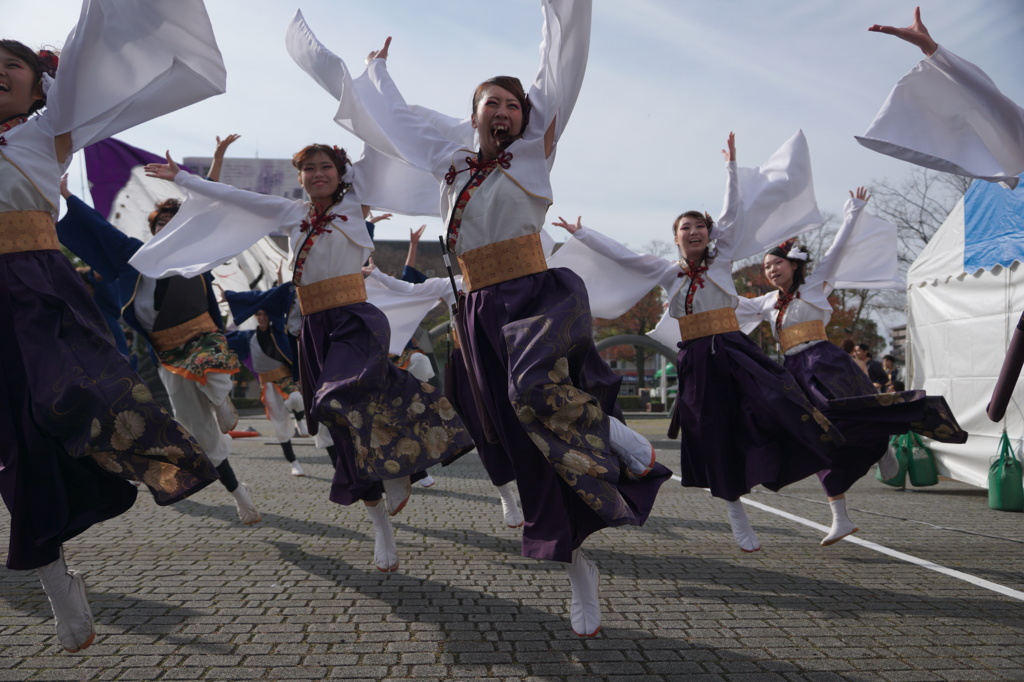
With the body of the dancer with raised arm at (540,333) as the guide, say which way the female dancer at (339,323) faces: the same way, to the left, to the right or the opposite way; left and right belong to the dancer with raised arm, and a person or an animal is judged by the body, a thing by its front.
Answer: the same way

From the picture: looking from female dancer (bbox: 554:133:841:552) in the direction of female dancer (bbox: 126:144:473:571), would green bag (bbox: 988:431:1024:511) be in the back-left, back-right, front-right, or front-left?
back-right

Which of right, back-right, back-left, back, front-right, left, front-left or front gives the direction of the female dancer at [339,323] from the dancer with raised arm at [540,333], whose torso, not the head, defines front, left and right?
right

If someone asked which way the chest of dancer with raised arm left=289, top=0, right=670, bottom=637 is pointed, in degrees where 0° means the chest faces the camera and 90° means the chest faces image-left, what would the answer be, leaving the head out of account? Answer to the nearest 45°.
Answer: approximately 45°

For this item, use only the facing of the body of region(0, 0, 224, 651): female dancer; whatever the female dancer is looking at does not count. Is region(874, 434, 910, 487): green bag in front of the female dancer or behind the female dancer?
behind

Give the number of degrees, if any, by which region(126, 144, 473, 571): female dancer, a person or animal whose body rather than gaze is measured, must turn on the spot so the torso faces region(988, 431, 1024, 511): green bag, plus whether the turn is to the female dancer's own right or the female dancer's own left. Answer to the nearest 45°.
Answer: approximately 135° to the female dancer's own left

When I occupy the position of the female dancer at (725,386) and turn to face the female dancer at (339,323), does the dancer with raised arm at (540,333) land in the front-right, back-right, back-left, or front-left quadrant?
front-left

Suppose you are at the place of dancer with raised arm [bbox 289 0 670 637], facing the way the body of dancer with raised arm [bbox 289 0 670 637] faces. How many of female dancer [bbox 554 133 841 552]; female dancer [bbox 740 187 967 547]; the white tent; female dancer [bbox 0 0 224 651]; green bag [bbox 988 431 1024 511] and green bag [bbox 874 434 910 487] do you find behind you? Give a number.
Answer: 5

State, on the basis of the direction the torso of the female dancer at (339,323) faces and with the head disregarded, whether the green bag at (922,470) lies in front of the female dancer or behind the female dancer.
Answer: behind

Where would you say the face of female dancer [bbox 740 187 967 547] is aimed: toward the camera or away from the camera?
toward the camera

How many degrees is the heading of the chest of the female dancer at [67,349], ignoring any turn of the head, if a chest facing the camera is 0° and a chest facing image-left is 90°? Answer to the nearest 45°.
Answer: approximately 45°

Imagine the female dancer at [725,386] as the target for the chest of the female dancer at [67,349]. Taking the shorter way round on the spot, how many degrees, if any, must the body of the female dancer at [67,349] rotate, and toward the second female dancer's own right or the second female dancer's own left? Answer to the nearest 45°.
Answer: approximately 135° to the second female dancer's own left
